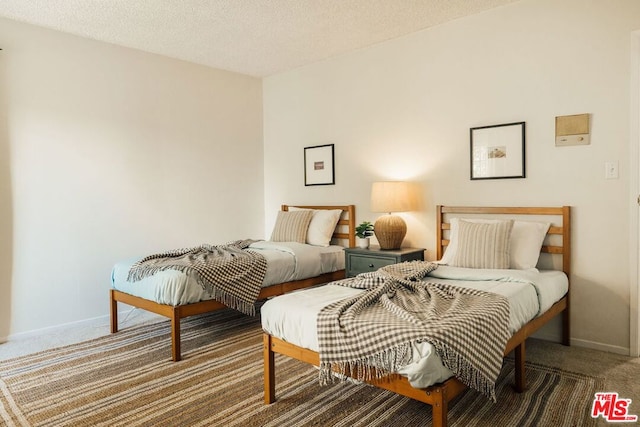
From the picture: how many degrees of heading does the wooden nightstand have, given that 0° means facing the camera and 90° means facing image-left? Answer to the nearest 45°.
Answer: approximately 45°

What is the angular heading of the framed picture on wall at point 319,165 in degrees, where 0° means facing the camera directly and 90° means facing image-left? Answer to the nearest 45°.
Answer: approximately 45°

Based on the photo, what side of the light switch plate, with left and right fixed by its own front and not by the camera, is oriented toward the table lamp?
right

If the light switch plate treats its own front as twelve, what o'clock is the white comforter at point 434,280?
The white comforter is roughly at 1 o'clock from the light switch plate.

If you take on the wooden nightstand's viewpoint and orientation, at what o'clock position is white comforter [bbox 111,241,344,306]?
The white comforter is roughly at 1 o'clock from the wooden nightstand.

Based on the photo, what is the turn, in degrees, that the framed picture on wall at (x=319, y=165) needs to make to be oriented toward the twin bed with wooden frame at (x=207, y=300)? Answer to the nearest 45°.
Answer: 0° — it already faces it

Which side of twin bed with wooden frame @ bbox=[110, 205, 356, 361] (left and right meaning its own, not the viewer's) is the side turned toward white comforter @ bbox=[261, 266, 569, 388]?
left

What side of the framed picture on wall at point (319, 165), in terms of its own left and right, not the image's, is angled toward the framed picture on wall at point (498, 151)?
left

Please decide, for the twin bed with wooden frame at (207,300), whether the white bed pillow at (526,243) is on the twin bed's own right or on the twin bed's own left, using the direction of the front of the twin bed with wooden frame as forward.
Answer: on the twin bed's own left

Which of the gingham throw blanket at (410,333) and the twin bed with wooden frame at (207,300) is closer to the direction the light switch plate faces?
the gingham throw blanket

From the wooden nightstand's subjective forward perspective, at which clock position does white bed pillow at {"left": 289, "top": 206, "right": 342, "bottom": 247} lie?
The white bed pillow is roughly at 3 o'clock from the wooden nightstand.

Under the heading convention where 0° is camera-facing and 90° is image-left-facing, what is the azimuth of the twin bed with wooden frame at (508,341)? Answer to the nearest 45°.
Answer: approximately 45°

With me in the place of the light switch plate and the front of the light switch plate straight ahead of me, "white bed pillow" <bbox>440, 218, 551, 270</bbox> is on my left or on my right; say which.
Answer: on my right
